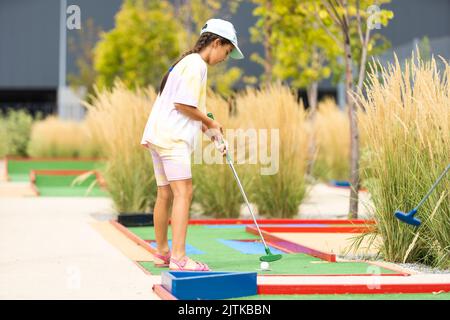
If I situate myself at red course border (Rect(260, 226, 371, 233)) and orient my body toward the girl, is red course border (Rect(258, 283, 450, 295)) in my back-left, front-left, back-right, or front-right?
front-left

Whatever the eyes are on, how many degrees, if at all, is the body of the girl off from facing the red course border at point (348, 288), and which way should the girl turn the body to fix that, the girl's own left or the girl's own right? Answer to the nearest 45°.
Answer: approximately 45° to the girl's own right

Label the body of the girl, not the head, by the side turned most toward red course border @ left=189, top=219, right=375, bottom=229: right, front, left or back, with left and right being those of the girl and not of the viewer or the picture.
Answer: left

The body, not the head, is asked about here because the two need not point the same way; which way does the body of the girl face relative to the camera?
to the viewer's right

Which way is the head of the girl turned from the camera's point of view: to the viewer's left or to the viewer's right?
to the viewer's right

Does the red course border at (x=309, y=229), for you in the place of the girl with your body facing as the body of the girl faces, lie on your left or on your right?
on your left
